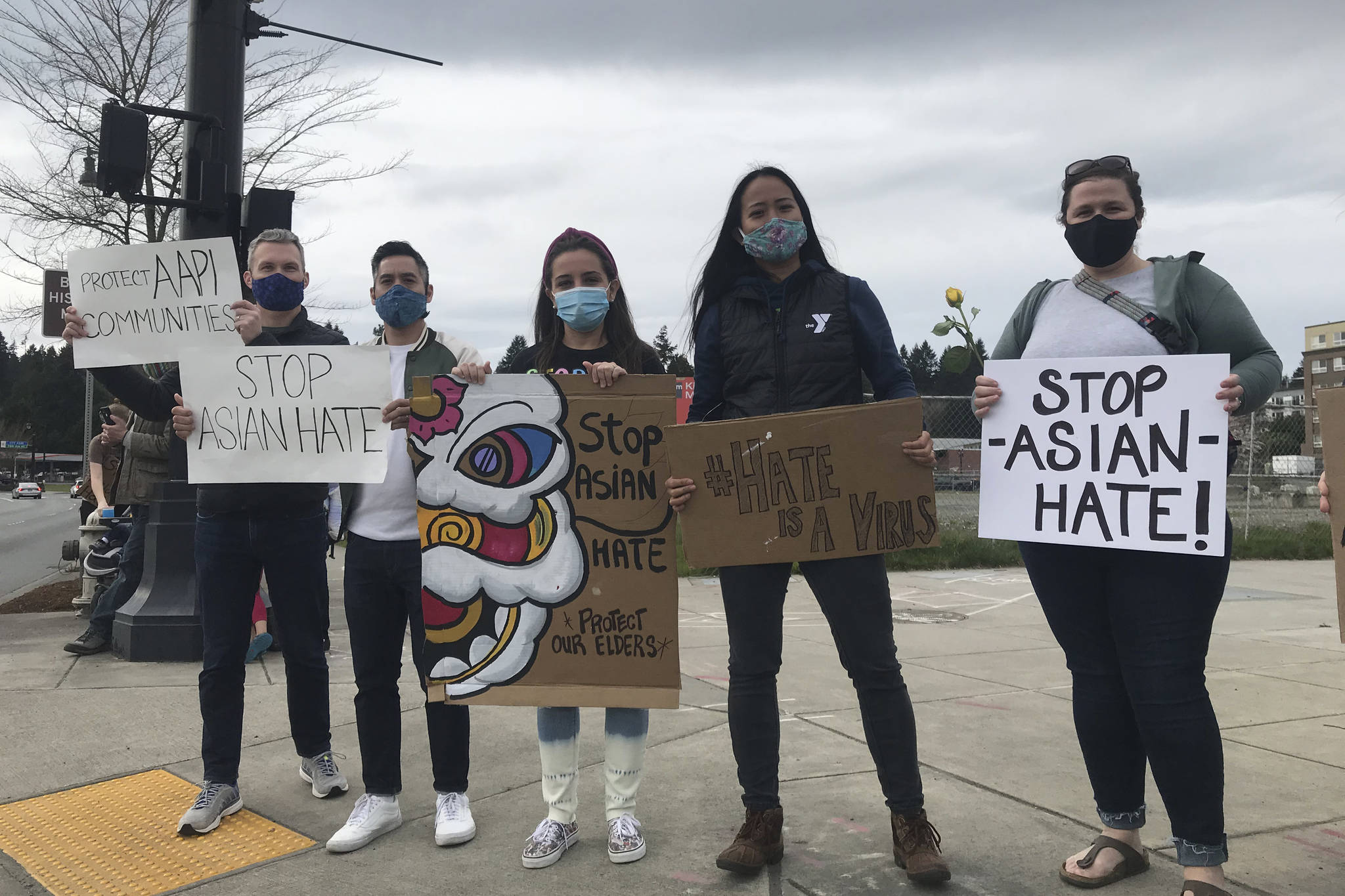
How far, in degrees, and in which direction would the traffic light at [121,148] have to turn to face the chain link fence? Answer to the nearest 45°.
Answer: approximately 90° to its right

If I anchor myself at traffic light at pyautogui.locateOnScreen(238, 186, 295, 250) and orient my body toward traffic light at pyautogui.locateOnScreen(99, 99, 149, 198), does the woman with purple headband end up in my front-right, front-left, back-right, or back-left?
back-left

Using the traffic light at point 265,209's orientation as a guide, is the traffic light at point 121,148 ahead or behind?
behind

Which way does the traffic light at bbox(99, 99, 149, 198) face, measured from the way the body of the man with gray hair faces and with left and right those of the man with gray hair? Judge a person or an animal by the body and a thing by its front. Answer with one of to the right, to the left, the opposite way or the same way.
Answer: the opposite way

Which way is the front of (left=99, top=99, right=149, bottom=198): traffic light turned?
away from the camera

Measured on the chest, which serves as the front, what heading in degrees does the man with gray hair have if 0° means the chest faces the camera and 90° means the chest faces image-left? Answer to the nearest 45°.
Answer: approximately 0°

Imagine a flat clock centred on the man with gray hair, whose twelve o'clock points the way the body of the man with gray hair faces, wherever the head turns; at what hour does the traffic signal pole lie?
The traffic signal pole is roughly at 6 o'clock from the man with gray hair.

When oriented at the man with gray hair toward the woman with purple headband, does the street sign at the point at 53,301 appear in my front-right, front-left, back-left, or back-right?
back-left
